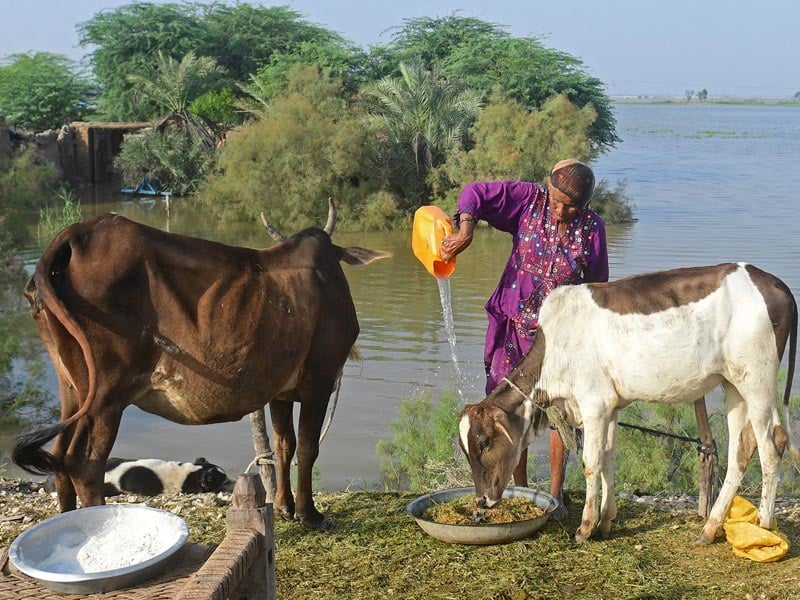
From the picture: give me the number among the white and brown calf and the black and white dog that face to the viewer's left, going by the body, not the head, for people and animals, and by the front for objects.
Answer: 1

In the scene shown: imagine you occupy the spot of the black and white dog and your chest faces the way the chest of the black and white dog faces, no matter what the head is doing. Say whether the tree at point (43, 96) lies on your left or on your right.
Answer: on your left

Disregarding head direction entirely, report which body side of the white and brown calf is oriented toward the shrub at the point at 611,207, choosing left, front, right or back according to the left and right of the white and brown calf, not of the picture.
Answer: right

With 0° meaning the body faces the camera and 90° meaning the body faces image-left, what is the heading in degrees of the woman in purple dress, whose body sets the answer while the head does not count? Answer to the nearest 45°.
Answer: approximately 0°

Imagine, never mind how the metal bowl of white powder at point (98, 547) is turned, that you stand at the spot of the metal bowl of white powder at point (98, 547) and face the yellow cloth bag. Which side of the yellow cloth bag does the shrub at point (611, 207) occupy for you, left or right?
left

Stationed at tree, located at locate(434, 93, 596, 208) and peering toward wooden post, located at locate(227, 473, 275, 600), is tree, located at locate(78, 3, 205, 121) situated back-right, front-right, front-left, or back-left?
back-right

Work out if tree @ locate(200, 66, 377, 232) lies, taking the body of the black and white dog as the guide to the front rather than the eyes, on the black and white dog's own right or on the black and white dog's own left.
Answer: on the black and white dog's own left

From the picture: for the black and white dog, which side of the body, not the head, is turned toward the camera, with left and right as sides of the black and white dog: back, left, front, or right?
right

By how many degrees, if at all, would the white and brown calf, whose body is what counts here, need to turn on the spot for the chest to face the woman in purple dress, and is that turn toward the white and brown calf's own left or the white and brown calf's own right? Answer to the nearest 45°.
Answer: approximately 45° to the white and brown calf's own right

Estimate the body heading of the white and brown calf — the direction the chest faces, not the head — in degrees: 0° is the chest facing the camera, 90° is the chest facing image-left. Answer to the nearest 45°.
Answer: approximately 90°

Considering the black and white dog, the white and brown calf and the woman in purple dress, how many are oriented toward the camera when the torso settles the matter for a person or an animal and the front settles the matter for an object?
1
